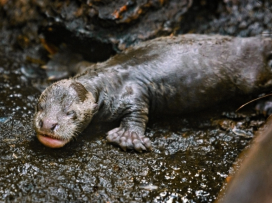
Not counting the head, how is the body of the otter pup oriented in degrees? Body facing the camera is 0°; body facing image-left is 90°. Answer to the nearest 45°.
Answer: approximately 45°
